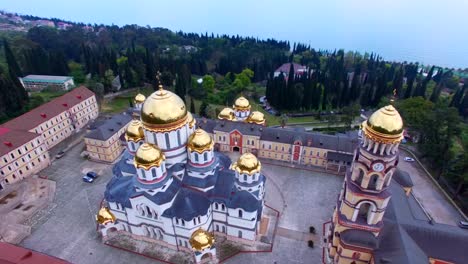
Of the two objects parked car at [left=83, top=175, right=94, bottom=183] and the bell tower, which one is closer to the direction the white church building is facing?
the bell tower

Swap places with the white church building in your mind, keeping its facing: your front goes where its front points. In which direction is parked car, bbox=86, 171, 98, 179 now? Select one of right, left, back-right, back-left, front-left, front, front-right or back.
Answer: back-left

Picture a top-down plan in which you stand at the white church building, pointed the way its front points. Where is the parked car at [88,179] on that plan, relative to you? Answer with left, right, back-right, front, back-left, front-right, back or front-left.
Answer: back-left

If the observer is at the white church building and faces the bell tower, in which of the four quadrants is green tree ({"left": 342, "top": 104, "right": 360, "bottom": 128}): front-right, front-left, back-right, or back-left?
front-left

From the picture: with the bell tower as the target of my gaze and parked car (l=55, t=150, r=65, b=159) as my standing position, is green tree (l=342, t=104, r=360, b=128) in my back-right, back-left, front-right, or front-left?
front-left

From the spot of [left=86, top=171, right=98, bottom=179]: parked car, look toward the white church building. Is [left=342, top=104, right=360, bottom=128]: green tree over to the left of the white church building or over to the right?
left

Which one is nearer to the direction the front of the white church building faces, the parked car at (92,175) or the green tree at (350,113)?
the green tree
